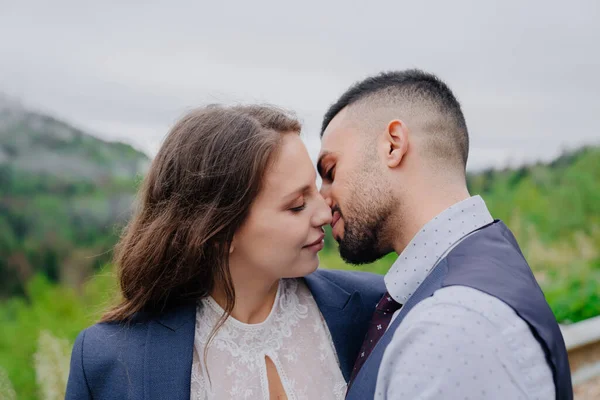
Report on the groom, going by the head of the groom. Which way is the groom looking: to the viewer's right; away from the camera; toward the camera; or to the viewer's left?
to the viewer's left

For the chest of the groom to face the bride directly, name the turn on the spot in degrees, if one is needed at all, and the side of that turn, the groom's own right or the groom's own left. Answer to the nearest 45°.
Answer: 0° — they already face them

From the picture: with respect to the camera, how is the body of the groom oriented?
to the viewer's left
